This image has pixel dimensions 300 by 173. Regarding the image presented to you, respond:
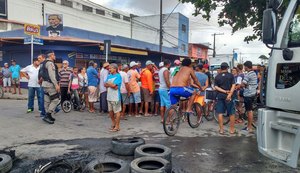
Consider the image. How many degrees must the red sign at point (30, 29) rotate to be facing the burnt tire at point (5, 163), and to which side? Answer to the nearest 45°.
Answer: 0° — it already faces it

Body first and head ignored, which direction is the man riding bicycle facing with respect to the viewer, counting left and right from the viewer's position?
facing away from the viewer and to the right of the viewer

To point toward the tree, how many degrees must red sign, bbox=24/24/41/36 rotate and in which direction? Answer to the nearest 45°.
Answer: approximately 45° to its left
